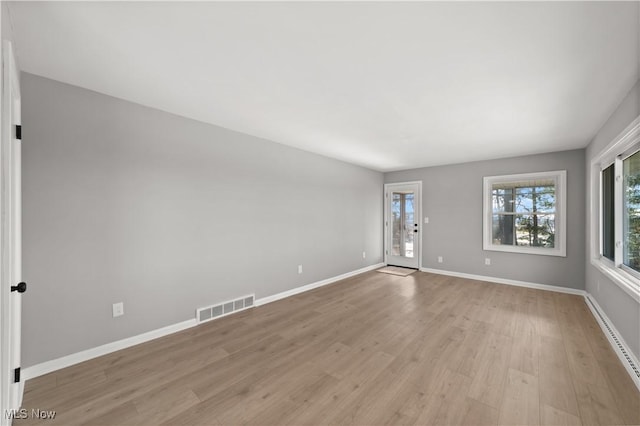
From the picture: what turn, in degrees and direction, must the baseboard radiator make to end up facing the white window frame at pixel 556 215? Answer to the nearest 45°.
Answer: approximately 90° to its right

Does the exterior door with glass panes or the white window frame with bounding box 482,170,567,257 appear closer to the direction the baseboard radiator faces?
the exterior door with glass panes

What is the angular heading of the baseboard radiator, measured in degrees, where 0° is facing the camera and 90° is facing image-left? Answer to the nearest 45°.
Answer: approximately 90°
